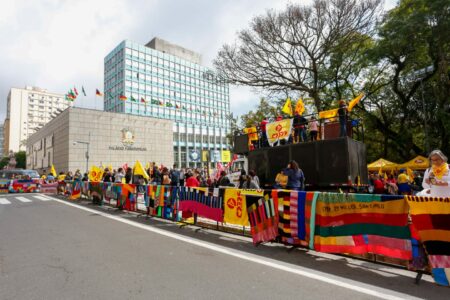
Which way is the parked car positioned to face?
to the viewer's right

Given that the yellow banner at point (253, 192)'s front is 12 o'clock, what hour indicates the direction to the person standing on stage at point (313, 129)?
The person standing on stage is roughly at 7 o'clock from the yellow banner.
